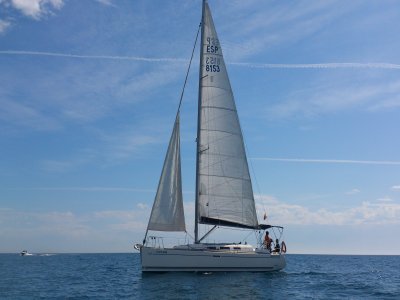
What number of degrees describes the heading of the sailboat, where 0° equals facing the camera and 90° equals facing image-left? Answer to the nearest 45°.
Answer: approximately 90°
